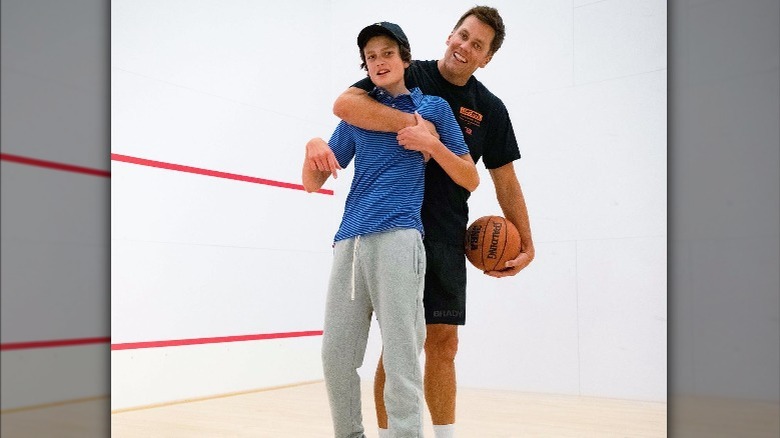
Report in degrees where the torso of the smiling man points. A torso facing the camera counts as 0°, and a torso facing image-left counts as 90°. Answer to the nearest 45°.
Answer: approximately 0°
